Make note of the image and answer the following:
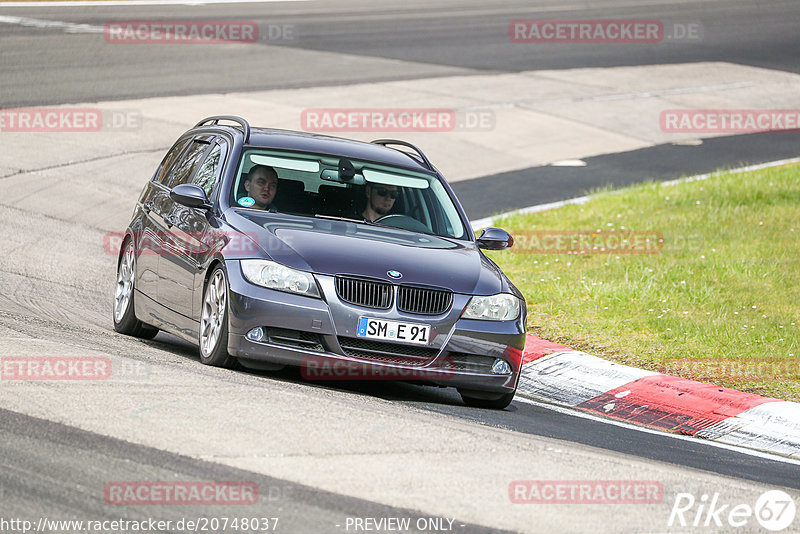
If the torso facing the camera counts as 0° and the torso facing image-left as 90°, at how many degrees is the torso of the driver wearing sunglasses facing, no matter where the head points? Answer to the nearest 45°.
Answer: approximately 315°

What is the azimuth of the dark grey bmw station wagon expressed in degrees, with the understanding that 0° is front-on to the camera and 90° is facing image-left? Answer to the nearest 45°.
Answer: approximately 315°
